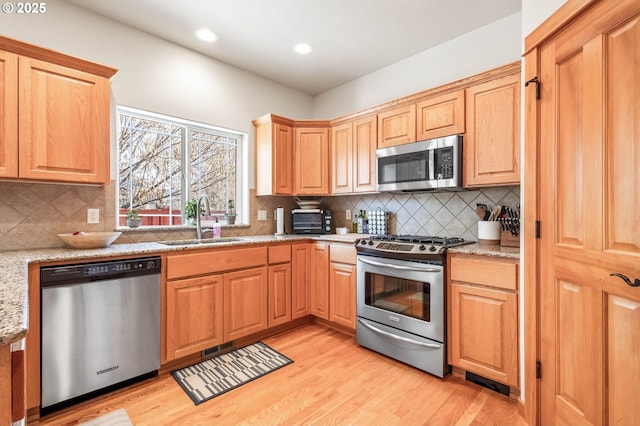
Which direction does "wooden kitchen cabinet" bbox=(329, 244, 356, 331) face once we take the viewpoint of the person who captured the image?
facing the viewer and to the left of the viewer

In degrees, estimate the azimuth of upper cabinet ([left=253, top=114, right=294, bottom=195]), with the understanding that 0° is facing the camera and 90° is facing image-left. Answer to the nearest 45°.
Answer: approximately 315°

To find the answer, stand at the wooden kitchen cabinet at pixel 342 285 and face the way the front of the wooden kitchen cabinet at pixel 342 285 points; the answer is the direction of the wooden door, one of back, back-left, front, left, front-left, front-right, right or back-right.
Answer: left

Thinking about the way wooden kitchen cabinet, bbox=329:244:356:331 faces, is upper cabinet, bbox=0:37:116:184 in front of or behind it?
in front

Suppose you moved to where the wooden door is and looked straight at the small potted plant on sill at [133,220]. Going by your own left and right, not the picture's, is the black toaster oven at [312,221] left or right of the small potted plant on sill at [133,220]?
right

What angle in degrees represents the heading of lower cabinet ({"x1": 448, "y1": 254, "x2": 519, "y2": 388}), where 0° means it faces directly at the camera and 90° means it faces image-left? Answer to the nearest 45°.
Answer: approximately 45°

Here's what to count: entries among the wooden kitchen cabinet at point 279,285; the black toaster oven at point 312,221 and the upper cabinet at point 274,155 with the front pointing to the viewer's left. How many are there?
0

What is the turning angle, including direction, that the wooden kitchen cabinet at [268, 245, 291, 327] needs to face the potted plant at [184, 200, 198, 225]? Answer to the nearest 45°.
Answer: approximately 135° to its right

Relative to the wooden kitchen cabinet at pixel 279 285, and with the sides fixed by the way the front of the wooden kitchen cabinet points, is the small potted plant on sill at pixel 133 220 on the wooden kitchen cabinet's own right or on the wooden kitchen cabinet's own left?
on the wooden kitchen cabinet's own right

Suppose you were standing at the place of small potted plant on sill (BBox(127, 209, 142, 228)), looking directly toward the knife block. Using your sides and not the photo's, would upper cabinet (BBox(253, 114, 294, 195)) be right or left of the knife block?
left

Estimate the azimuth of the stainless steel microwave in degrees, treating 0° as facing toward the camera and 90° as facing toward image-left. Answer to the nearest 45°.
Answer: approximately 45°

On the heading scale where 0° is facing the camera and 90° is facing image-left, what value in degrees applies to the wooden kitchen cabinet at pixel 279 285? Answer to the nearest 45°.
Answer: approximately 315°

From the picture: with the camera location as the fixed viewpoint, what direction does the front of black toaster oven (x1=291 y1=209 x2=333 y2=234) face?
facing the viewer

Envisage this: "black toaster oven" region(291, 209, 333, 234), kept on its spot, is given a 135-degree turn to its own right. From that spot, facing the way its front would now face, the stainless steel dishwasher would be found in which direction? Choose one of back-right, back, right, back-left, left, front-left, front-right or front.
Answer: left

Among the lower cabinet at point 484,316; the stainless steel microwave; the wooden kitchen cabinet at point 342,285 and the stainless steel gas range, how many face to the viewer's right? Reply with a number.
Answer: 0

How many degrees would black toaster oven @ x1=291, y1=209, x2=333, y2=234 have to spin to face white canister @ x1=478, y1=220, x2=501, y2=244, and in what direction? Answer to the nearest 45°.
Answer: approximately 45° to its left
